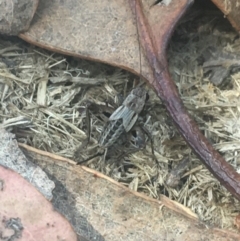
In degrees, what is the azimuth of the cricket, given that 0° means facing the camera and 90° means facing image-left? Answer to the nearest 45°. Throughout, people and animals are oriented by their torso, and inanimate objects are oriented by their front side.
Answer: approximately 225°

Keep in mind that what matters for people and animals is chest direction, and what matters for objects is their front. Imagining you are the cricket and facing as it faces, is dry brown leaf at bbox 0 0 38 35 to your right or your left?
on your left
